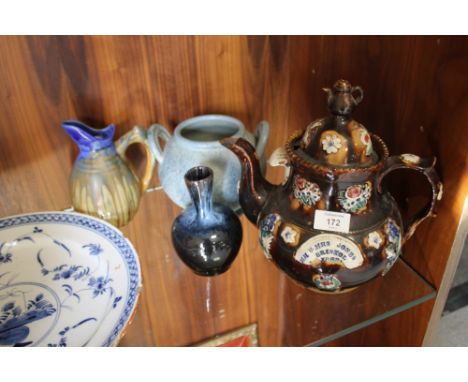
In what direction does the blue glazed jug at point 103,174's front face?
to the viewer's left

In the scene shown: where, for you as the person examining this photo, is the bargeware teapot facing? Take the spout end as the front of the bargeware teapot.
facing to the left of the viewer

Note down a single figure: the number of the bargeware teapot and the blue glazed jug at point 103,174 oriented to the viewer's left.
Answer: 2

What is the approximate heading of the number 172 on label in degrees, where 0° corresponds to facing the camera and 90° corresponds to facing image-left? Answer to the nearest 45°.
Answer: approximately 0°
